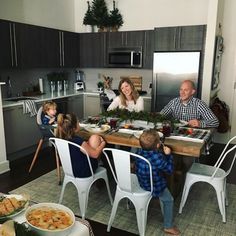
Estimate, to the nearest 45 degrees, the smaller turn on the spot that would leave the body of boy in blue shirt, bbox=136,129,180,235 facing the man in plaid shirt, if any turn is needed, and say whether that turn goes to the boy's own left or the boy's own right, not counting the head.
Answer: approximately 45° to the boy's own left

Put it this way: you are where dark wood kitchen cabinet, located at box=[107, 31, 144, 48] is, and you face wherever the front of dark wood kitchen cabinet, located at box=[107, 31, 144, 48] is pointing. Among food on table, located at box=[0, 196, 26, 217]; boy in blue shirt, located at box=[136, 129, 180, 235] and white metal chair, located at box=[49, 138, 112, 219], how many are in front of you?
3

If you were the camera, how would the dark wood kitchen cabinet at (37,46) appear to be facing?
facing the viewer and to the right of the viewer

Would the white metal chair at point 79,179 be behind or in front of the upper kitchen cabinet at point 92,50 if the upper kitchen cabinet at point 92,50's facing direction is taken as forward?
in front

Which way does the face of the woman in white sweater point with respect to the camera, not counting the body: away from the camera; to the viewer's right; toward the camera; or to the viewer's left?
toward the camera

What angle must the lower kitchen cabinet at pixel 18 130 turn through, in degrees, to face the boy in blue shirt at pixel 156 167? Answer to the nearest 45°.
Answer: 0° — it already faces them

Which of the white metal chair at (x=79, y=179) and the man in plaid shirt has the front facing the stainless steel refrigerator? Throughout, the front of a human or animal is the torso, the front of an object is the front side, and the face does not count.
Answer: the white metal chair

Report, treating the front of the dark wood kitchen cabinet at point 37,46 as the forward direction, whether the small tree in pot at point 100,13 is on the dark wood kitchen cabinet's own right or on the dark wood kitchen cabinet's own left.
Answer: on the dark wood kitchen cabinet's own left

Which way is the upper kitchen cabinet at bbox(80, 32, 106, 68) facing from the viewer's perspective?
toward the camera

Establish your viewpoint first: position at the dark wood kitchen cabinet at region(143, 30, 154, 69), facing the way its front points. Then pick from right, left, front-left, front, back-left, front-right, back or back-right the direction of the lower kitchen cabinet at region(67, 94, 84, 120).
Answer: right

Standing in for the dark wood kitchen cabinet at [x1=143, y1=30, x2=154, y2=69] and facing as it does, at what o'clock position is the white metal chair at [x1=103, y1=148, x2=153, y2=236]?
The white metal chair is roughly at 12 o'clock from the dark wood kitchen cabinet.

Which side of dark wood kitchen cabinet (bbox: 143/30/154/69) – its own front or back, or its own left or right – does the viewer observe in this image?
front

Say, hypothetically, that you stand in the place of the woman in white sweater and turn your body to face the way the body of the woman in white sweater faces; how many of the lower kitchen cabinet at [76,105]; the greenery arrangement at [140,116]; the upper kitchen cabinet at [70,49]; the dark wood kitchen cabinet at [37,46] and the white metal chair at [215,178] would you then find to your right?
3

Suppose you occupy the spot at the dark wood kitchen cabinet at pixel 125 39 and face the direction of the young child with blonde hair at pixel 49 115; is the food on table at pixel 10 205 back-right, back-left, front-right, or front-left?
front-left

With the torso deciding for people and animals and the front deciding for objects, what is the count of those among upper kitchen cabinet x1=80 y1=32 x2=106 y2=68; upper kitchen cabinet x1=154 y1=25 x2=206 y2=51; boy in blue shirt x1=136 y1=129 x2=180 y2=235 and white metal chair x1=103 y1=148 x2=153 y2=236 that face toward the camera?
2

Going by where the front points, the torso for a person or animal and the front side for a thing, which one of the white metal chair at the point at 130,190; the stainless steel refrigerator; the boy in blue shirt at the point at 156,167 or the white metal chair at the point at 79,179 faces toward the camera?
the stainless steel refrigerator

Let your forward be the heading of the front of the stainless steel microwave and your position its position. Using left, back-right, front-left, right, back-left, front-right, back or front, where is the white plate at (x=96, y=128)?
front

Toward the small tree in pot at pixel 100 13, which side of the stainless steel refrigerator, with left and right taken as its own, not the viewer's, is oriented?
right

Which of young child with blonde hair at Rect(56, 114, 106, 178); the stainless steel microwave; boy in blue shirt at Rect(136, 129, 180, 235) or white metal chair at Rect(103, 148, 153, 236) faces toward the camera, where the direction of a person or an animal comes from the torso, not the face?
the stainless steel microwave
